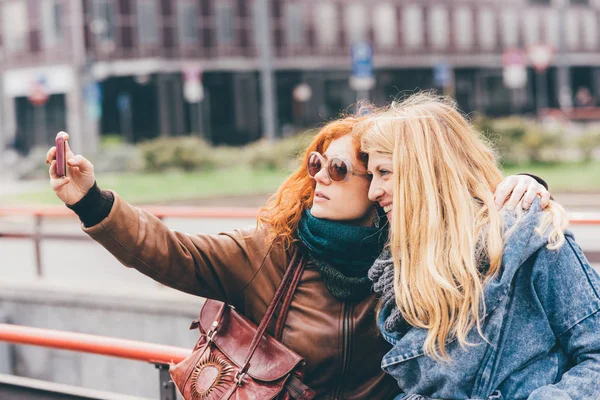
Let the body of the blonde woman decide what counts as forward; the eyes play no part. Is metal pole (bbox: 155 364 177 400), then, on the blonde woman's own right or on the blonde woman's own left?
on the blonde woman's own right

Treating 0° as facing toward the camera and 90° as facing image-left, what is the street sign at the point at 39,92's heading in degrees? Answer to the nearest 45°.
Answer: approximately 0°

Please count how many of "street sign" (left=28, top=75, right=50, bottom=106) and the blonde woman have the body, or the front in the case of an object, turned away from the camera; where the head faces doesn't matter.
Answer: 0

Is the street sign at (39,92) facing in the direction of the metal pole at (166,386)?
yes

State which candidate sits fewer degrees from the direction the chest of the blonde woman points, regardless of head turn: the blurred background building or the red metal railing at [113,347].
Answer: the red metal railing

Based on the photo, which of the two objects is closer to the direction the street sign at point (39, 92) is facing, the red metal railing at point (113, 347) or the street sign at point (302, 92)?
the red metal railing

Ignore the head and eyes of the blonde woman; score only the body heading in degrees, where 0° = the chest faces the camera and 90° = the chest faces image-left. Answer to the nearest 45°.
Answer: approximately 45°

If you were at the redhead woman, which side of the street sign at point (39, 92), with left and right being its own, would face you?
front

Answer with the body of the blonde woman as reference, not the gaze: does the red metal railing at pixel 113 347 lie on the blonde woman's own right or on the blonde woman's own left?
on the blonde woman's own right
